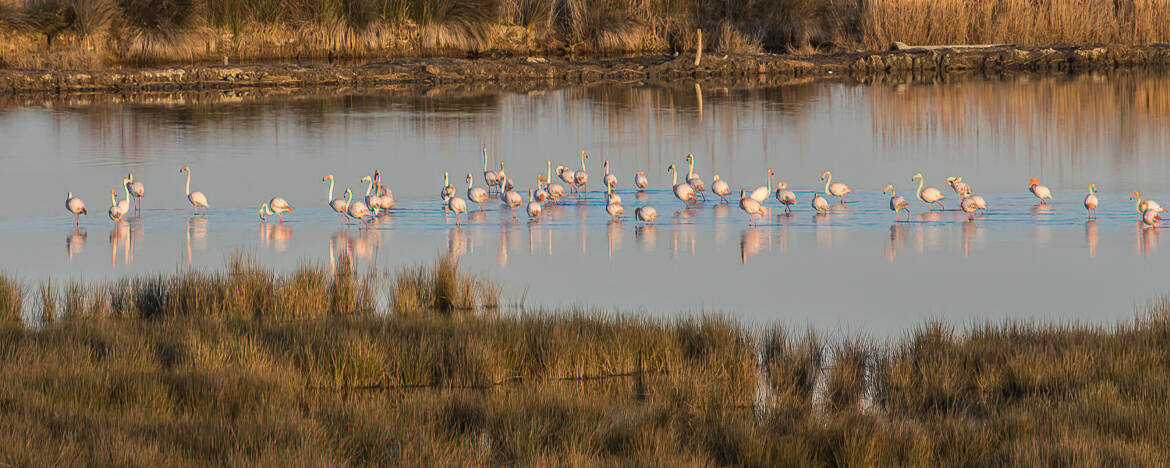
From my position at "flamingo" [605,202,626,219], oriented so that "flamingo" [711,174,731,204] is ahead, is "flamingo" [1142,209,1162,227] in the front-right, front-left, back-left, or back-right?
front-right

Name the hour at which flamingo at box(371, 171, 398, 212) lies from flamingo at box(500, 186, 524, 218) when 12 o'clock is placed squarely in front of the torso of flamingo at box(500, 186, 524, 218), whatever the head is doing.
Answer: flamingo at box(371, 171, 398, 212) is roughly at 12 o'clock from flamingo at box(500, 186, 524, 218).

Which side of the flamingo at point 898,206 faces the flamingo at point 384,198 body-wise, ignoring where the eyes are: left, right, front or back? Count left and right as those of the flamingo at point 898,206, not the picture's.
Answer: front

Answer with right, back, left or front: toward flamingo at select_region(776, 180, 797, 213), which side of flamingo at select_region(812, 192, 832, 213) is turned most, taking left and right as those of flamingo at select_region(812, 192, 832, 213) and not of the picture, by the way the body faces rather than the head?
front

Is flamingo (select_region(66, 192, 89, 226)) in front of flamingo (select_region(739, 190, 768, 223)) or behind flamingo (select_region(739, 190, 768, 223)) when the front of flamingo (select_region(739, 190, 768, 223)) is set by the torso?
in front

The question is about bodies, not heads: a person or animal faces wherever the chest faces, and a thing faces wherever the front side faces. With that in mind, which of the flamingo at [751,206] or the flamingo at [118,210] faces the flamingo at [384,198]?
the flamingo at [751,206]

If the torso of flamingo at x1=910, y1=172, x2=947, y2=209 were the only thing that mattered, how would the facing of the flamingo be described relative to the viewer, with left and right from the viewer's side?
facing to the left of the viewer

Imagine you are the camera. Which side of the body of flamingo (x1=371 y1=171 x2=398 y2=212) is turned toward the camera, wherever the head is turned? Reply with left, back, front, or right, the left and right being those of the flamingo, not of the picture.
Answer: left
